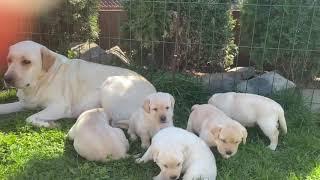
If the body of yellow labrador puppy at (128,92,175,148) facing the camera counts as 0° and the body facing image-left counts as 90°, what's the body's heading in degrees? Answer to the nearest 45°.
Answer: approximately 315°

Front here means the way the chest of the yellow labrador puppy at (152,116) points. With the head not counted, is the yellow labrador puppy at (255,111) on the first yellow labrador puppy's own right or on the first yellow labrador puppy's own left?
on the first yellow labrador puppy's own left

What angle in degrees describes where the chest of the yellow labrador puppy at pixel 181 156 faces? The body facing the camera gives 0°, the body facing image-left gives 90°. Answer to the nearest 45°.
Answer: approximately 45°

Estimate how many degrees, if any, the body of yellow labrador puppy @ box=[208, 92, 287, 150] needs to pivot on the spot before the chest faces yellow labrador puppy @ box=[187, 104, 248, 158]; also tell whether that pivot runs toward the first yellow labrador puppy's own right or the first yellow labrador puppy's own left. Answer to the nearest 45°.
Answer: approximately 45° to the first yellow labrador puppy's own left

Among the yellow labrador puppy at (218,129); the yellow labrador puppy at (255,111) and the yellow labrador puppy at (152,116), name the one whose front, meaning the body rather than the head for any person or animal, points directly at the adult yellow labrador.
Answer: the yellow labrador puppy at (255,111)

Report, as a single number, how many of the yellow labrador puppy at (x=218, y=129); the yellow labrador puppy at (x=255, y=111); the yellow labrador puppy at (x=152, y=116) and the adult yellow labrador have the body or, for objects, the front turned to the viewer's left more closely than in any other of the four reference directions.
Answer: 2

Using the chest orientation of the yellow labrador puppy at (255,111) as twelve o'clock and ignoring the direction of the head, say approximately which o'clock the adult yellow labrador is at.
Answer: The adult yellow labrador is roughly at 12 o'clock from the yellow labrador puppy.

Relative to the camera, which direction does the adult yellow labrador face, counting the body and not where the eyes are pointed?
to the viewer's left

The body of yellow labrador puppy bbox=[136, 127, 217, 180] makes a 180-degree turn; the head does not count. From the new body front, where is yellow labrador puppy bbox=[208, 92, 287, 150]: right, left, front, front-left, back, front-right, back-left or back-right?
front

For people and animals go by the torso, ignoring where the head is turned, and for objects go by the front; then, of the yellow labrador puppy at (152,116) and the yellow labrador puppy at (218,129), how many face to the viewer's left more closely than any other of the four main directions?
0

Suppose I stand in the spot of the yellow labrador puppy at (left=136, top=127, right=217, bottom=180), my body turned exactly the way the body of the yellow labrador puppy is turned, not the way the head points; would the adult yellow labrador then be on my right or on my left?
on my right

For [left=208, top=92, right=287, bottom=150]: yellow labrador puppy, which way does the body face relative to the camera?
to the viewer's left

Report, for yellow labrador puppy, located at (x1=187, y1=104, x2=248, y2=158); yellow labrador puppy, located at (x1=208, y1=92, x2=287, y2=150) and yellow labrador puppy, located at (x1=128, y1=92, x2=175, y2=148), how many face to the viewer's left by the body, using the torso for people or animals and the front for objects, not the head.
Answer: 1

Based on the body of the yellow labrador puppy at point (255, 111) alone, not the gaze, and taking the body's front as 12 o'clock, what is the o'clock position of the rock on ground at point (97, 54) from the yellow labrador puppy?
The rock on ground is roughly at 1 o'clock from the yellow labrador puppy.

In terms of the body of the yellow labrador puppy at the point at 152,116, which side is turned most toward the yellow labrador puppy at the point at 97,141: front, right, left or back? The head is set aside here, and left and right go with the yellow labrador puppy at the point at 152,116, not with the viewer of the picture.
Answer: right

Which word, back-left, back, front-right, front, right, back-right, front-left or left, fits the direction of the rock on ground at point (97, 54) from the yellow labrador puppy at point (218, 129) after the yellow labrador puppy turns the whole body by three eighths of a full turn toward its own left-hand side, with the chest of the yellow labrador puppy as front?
front-left

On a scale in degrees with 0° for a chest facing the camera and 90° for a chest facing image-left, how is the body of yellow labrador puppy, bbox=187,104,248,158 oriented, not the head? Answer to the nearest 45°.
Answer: approximately 315°
